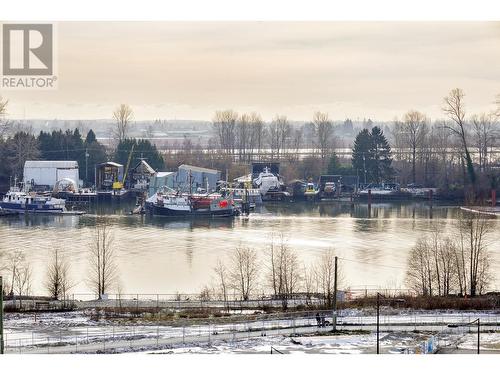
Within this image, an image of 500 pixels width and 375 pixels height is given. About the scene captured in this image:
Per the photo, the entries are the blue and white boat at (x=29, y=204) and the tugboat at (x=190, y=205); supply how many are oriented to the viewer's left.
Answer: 2

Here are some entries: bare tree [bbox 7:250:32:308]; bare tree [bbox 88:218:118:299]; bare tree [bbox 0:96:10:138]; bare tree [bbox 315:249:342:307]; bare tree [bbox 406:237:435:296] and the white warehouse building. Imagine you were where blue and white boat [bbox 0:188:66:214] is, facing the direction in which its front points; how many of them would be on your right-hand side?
2

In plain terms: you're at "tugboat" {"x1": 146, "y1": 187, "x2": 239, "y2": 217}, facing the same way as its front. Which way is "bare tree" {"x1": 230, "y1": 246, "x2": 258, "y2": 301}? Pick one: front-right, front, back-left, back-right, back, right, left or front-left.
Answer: left

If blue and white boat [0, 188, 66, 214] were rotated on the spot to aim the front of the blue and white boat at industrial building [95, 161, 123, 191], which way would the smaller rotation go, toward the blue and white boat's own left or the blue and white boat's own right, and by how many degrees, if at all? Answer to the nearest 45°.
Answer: approximately 135° to the blue and white boat's own right

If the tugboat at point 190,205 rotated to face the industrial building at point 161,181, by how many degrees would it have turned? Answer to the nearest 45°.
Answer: approximately 90° to its right

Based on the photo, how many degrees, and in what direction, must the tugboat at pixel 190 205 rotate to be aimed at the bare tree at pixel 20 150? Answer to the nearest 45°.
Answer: approximately 45° to its right

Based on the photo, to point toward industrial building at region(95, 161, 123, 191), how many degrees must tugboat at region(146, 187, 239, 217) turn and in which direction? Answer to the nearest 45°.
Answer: approximately 45° to its right

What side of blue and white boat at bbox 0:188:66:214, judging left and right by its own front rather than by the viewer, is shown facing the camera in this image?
left

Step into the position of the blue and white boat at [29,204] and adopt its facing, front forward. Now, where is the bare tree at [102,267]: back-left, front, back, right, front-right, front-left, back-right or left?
left

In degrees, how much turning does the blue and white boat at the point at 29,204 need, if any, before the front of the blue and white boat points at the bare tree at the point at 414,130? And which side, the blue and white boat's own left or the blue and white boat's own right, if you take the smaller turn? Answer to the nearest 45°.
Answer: approximately 180°

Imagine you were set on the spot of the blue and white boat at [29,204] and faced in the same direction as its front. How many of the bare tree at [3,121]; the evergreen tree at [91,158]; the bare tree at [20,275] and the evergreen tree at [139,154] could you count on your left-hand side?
1

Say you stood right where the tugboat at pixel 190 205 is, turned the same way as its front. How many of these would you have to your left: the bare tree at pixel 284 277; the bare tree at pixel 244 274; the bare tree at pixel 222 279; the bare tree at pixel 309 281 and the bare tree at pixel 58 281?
5

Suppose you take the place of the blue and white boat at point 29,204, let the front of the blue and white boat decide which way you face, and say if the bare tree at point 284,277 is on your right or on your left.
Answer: on your left

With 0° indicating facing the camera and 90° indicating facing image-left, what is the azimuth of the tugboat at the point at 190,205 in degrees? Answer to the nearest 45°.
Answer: approximately 90°

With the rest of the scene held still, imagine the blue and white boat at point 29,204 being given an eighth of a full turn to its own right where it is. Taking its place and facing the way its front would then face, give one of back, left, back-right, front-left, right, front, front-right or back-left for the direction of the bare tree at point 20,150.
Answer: front-right

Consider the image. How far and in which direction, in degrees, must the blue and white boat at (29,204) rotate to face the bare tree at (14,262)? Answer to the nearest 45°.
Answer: approximately 90° to its left

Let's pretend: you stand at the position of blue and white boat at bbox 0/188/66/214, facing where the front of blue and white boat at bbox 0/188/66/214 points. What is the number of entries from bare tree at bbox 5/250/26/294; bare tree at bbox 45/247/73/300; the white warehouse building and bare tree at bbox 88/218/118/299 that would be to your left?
3
